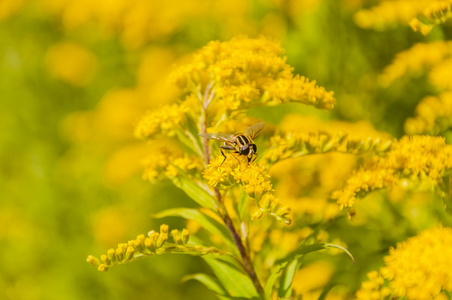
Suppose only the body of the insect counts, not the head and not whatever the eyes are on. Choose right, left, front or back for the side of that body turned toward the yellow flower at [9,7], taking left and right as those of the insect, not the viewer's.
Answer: back

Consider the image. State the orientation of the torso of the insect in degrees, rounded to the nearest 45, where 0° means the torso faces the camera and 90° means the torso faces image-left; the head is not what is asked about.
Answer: approximately 315°

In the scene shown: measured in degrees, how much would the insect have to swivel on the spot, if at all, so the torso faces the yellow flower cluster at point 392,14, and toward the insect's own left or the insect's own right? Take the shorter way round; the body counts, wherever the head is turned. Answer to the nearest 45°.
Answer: approximately 90° to the insect's own left

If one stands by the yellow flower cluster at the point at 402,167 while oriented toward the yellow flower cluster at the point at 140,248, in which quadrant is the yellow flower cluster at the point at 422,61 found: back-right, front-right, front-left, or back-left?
back-right

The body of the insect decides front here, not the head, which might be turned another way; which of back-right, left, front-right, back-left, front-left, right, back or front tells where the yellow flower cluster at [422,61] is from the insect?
left
